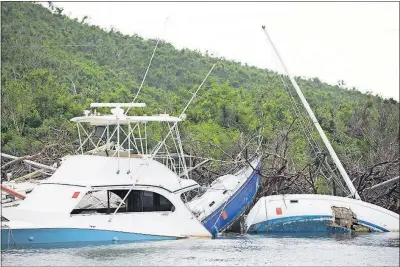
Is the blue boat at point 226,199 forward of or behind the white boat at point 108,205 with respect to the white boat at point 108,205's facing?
behind

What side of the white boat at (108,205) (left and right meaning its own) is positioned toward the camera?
left

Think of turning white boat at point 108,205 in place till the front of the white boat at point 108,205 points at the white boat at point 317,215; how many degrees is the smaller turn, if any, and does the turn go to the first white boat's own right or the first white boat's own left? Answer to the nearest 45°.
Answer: approximately 180°
